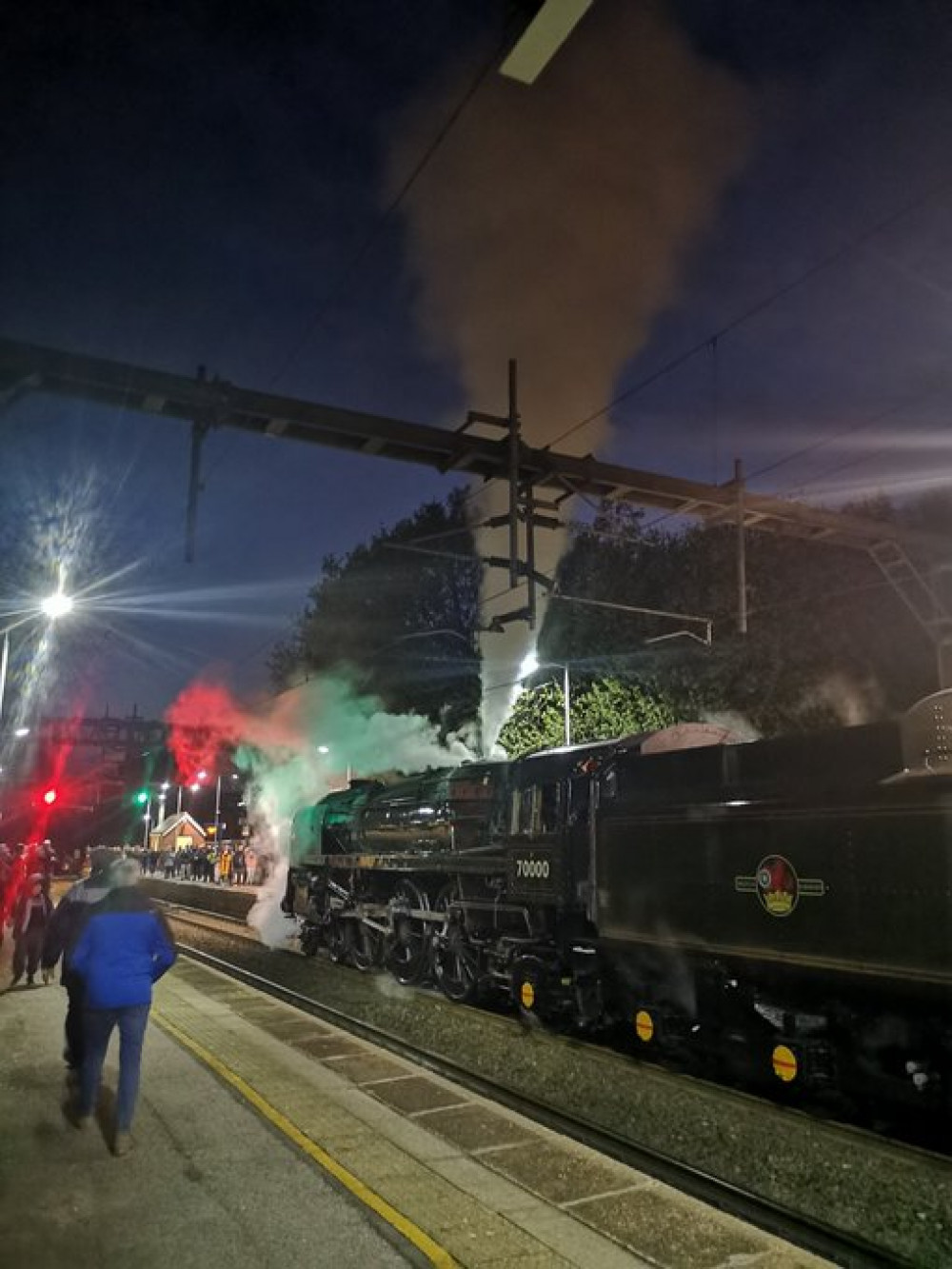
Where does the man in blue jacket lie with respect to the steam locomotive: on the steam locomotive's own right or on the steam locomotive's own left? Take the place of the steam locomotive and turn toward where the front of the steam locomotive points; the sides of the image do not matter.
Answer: on the steam locomotive's own left

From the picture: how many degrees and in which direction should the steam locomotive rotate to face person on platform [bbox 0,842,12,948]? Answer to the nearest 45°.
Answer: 0° — it already faces them

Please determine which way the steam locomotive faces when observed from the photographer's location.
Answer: facing away from the viewer and to the left of the viewer

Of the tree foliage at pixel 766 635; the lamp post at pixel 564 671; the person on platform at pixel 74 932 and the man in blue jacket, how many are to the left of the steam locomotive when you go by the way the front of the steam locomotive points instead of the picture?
2

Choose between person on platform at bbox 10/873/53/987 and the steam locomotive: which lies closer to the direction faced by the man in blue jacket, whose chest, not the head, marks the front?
the person on platform

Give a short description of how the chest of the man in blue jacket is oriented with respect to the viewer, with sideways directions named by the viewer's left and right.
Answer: facing away from the viewer

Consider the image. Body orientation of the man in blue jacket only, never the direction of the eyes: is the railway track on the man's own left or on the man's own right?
on the man's own right

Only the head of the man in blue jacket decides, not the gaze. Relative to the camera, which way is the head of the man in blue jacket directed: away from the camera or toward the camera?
away from the camera
